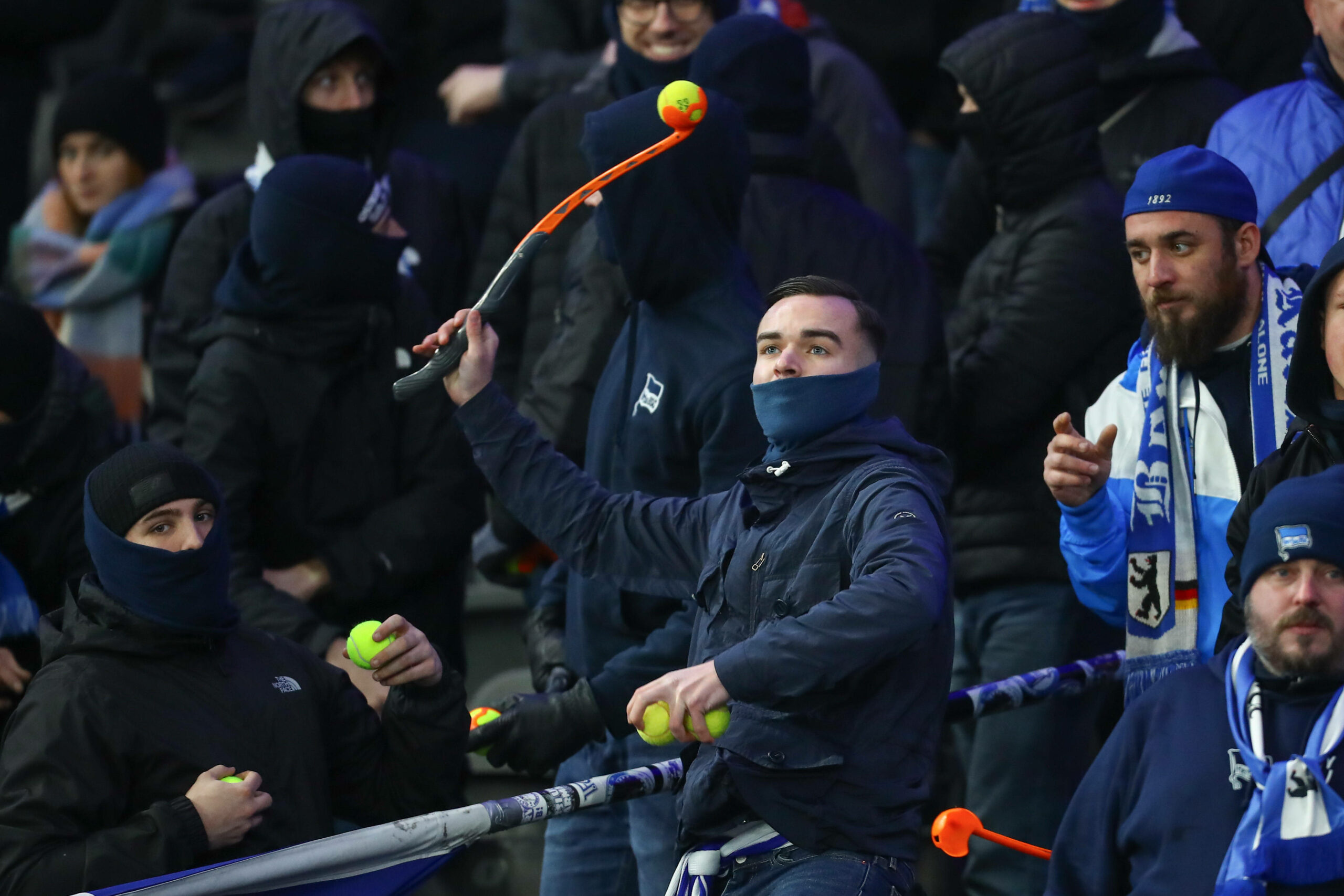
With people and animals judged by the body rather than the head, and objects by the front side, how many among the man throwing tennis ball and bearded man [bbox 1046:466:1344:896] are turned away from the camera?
0

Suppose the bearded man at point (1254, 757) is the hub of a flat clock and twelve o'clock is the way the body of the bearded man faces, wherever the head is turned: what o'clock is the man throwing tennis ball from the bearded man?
The man throwing tennis ball is roughly at 3 o'clock from the bearded man.

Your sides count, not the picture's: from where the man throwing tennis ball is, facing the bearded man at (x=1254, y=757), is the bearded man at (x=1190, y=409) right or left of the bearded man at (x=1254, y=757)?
left

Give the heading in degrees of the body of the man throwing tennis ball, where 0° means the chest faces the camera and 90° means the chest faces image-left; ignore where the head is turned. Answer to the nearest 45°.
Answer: approximately 45°

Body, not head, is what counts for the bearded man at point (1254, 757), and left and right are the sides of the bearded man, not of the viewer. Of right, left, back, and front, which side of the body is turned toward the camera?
front

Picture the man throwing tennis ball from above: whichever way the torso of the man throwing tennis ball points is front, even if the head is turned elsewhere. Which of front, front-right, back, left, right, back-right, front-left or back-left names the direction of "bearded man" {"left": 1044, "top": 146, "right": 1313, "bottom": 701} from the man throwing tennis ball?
back

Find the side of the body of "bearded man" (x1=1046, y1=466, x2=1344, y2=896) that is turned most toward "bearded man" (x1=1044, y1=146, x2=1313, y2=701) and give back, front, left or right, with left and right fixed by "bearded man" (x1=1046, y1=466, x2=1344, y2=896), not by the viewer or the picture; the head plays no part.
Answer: back

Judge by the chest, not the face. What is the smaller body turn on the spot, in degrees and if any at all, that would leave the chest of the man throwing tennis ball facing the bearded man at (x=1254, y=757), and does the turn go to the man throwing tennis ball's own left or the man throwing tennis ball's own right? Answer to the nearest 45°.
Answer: approximately 135° to the man throwing tennis ball's own left

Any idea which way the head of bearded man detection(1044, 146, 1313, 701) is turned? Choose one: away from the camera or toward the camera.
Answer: toward the camera
